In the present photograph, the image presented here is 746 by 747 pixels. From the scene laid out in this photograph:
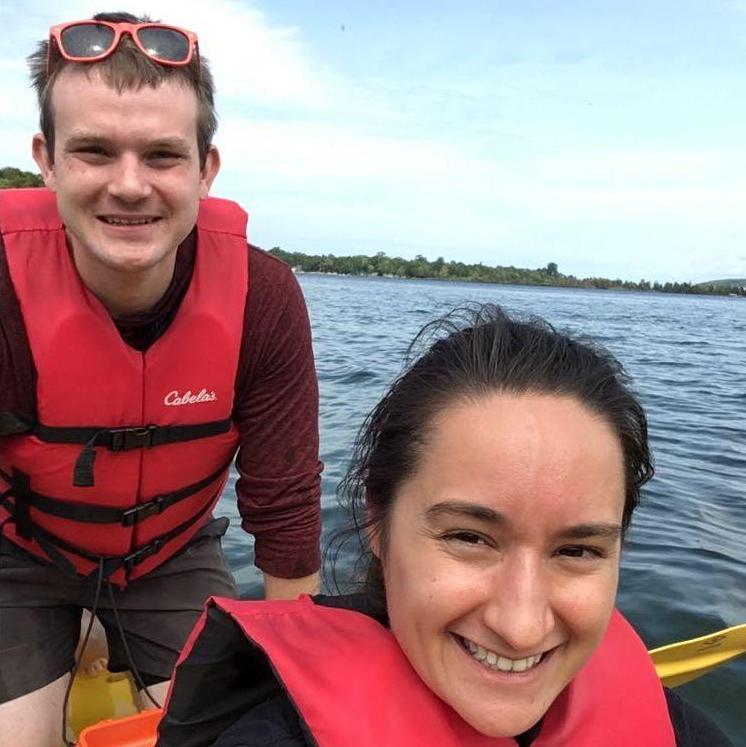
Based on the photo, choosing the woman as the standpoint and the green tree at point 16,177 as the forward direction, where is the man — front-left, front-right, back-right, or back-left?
front-left

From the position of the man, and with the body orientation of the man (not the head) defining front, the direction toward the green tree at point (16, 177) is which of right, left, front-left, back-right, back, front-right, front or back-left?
back

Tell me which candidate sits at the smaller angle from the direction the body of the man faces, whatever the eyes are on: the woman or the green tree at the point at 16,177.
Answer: the woman

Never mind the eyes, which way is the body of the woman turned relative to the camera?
toward the camera

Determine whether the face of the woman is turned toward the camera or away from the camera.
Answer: toward the camera

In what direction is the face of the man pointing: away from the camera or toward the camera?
toward the camera

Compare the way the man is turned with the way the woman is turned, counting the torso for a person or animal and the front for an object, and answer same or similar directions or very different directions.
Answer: same or similar directions

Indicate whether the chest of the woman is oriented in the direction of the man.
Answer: no

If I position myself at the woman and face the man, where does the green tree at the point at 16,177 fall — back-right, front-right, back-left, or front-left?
front-right

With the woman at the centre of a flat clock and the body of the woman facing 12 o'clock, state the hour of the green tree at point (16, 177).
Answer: The green tree is roughly at 5 o'clock from the woman.

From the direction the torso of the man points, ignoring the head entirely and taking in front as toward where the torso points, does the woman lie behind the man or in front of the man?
in front

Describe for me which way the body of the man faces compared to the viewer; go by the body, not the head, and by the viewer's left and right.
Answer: facing the viewer
